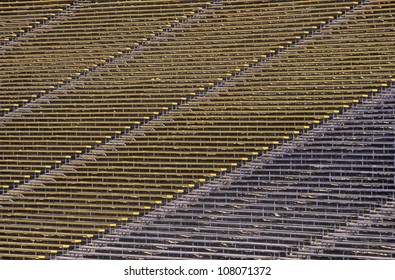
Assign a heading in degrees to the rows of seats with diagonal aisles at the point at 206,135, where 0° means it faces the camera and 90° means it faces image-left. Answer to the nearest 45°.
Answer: approximately 0°
